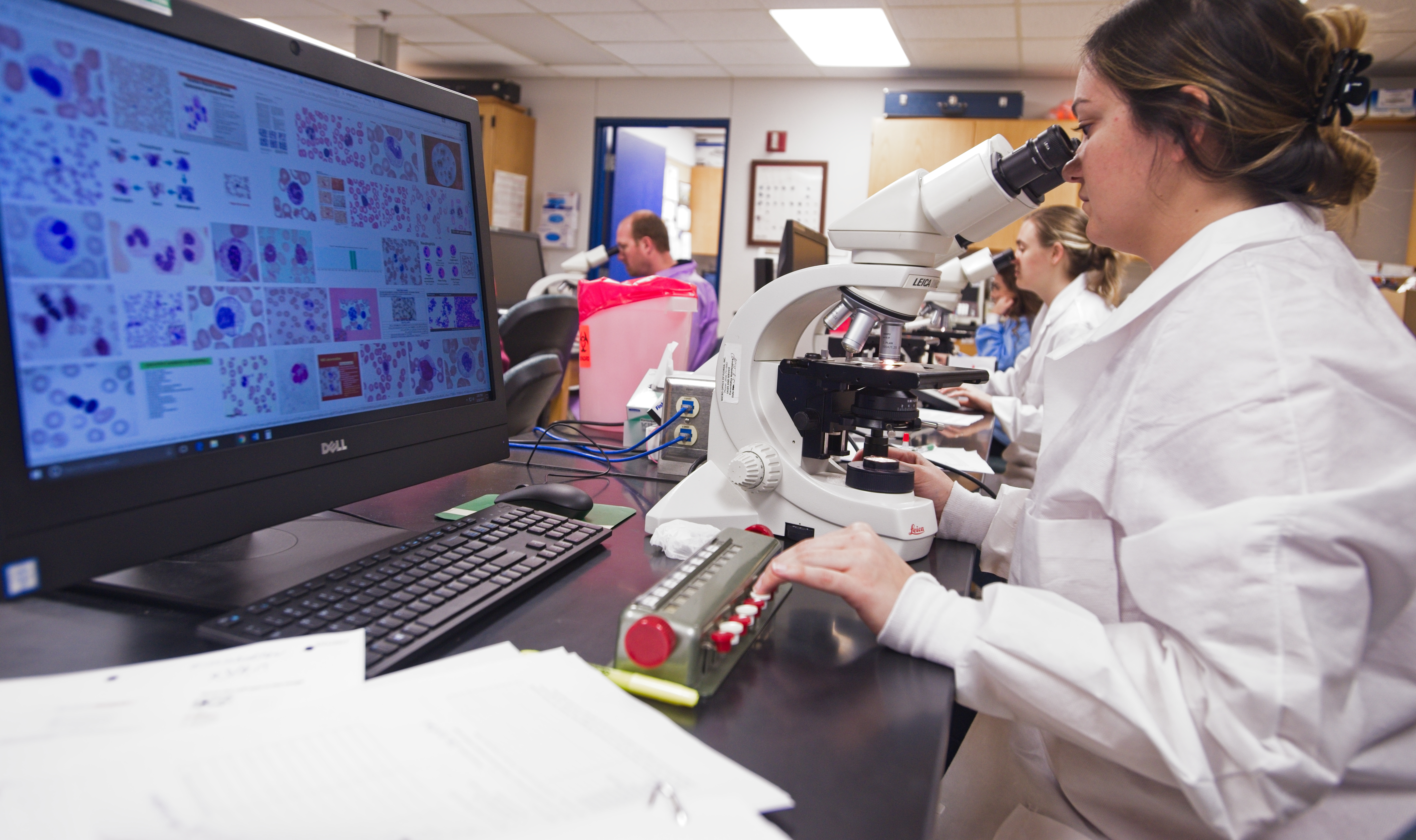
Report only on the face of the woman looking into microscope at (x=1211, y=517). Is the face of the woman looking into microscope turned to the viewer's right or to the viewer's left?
to the viewer's left

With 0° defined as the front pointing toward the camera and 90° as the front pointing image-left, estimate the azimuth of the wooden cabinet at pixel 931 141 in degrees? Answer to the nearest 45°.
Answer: approximately 0°

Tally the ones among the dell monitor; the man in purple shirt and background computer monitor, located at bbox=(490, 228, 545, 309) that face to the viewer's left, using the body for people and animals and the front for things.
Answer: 1

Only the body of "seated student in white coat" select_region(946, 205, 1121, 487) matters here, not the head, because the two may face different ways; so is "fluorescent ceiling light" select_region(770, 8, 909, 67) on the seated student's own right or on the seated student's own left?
on the seated student's own right

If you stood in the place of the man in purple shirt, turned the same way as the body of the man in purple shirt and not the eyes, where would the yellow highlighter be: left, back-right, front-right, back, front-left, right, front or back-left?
left

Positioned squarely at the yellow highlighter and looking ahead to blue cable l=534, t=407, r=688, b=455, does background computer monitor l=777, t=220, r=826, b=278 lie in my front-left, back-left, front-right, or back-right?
front-right

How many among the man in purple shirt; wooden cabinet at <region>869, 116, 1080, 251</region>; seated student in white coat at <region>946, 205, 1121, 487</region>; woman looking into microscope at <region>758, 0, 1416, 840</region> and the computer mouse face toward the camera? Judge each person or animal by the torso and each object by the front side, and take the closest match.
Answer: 1

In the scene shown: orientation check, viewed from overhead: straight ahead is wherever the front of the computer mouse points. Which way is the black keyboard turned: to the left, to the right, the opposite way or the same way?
the opposite way

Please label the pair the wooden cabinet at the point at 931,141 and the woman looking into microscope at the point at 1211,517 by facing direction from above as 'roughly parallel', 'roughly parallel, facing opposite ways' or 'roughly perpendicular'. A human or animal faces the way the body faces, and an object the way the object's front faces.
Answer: roughly perpendicular

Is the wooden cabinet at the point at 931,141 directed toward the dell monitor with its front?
yes

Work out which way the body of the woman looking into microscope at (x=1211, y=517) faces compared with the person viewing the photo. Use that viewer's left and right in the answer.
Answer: facing to the left of the viewer

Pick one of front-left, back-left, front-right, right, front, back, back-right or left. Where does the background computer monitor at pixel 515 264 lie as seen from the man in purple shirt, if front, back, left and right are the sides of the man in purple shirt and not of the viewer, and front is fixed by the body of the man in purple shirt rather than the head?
front-left

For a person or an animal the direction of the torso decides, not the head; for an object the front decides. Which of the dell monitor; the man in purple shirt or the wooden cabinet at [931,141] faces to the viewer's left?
the man in purple shirt

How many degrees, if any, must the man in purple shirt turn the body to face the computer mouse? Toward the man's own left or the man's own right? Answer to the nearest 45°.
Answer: approximately 90° to the man's own left

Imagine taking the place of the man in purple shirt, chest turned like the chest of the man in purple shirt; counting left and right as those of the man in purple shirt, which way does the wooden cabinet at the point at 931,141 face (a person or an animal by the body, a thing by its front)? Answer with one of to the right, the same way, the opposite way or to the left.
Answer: to the left

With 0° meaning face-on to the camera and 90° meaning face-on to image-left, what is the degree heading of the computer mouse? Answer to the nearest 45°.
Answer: approximately 135°

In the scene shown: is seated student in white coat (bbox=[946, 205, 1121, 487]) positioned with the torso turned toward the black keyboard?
no

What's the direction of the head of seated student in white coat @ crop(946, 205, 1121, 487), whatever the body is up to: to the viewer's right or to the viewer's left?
to the viewer's left

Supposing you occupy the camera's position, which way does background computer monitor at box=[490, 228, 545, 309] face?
facing the viewer and to the right of the viewer
